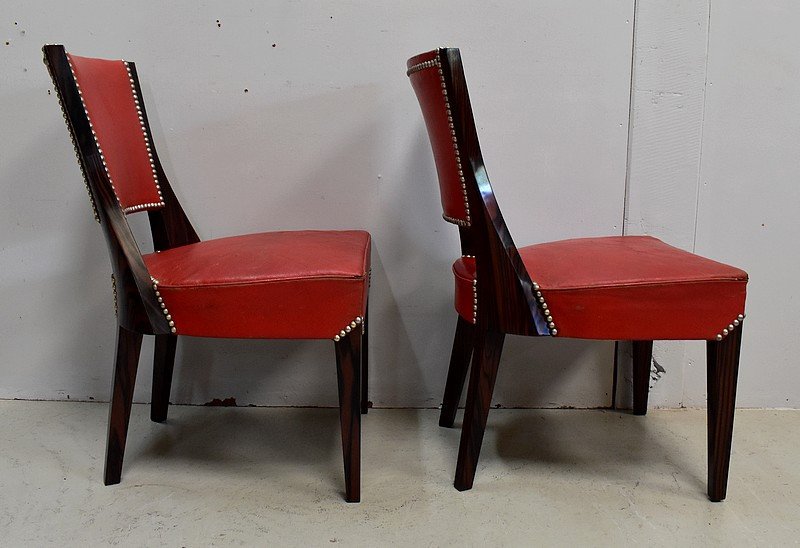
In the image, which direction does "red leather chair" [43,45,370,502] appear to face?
to the viewer's right

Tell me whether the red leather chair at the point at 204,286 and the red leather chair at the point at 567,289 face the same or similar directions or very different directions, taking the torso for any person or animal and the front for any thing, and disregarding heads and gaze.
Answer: same or similar directions

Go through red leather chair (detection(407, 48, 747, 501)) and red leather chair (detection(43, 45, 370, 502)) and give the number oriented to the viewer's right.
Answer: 2

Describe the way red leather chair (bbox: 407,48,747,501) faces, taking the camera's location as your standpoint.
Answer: facing to the right of the viewer
